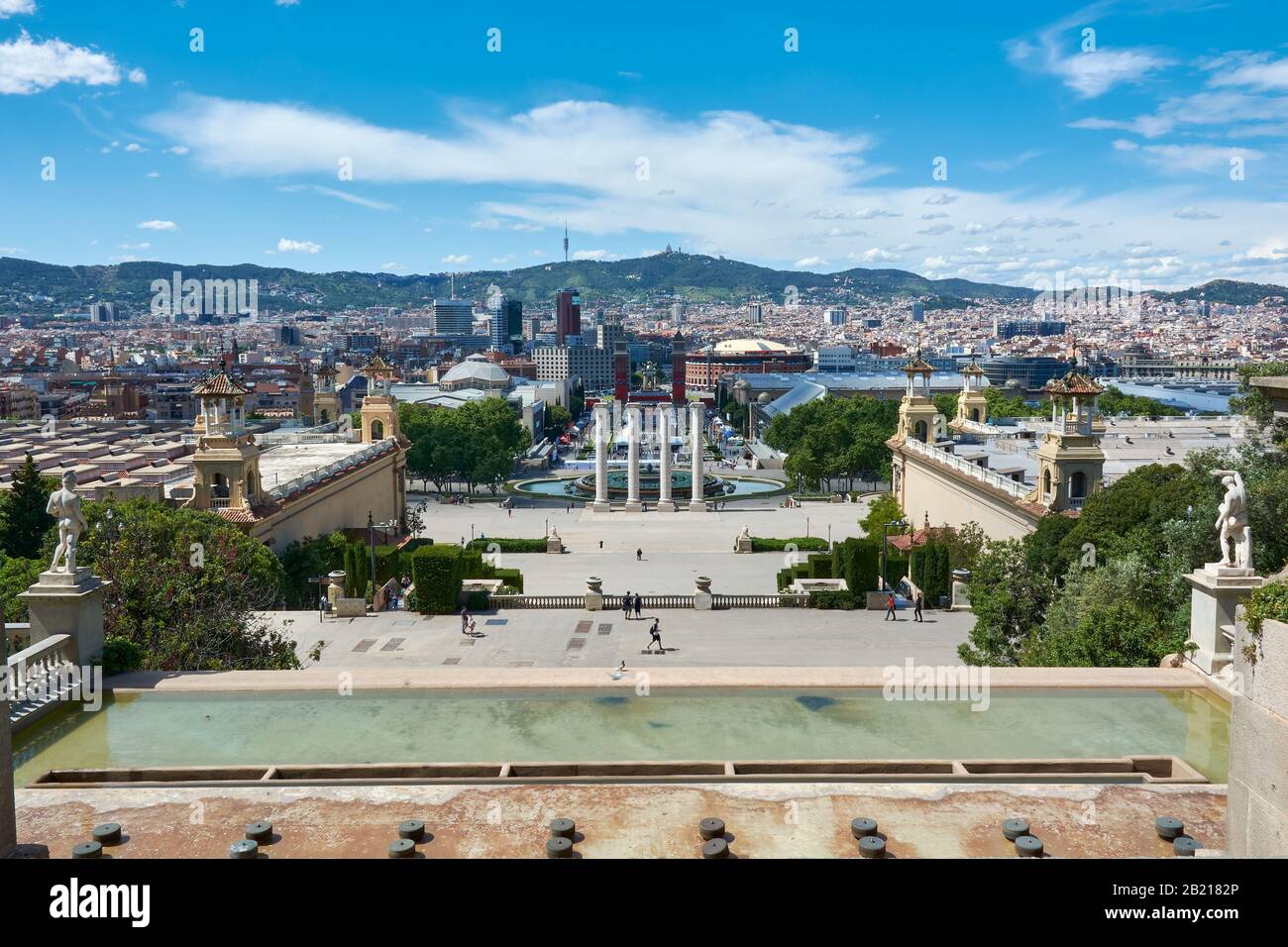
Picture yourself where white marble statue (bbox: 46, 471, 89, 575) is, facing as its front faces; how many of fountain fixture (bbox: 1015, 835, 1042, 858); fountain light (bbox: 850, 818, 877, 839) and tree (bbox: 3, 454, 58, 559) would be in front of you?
1

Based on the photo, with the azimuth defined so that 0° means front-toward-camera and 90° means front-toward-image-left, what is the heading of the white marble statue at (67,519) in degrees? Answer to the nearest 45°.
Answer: approximately 180°

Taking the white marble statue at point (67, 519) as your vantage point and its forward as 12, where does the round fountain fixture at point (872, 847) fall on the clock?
The round fountain fixture is roughly at 5 o'clock from the white marble statue.

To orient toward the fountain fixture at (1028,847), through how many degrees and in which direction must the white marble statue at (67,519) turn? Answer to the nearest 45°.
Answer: approximately 135° to its right

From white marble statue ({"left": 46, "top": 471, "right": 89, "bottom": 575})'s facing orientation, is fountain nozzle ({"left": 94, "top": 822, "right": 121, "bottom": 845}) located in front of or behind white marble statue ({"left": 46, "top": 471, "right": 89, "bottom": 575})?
behind

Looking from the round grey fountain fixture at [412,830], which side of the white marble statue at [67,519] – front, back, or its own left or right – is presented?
back

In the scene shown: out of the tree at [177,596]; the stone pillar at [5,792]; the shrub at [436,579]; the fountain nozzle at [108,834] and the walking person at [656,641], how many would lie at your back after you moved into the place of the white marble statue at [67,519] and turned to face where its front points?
2

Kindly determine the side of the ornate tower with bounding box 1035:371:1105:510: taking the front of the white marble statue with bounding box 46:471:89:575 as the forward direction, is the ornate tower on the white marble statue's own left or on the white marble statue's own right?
on the white marble statue's own right
